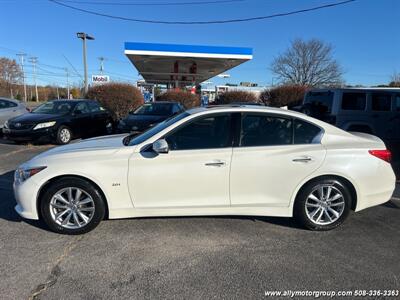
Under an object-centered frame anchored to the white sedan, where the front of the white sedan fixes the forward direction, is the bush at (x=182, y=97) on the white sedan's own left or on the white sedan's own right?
on the white sedan's own right

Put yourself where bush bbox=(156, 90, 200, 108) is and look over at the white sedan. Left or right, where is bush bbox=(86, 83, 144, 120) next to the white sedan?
right

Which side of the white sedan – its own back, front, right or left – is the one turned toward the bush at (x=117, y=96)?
right

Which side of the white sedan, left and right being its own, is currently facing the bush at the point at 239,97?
right

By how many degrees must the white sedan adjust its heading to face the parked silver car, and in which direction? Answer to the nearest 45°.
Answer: approximately 45° to its right

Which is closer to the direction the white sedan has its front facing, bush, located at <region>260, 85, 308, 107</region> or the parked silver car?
the parked silver car

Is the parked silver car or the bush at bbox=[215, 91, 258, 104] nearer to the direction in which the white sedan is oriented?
the parked silver car

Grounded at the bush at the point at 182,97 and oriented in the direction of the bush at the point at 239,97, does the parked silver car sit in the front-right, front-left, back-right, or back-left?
back-right

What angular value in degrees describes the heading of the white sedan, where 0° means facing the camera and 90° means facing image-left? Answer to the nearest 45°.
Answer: approximately 90°
